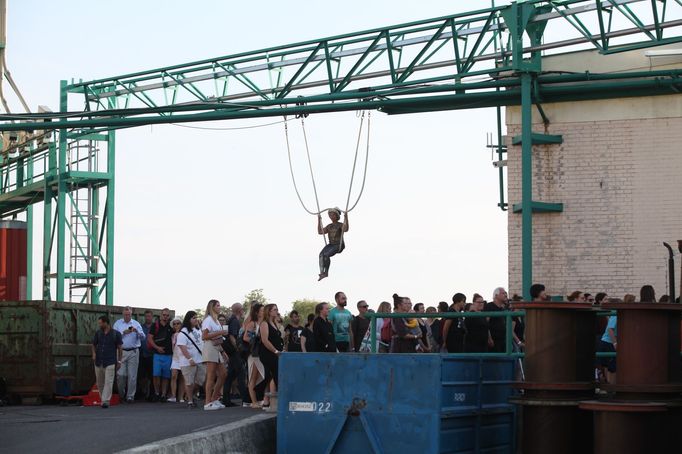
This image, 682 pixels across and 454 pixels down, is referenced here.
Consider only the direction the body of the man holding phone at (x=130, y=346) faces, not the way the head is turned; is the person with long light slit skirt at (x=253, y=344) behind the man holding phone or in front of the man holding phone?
in front

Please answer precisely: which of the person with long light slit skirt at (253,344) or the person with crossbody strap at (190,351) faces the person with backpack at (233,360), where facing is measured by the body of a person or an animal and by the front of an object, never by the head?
the person with crossbody strap at (190,351)

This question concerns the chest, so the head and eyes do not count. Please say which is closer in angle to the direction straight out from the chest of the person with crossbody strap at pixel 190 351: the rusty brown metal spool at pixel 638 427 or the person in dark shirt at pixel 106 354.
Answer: the rusty brown metal spool

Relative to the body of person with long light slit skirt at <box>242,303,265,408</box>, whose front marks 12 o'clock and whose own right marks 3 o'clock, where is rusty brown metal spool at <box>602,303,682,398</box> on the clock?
The rusty brown metal spool is roughly at 2 o'clock from the person with long light slit skirt.

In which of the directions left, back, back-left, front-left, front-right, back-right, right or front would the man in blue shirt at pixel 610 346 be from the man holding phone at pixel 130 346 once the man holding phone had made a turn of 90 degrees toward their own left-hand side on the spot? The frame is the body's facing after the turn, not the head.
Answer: front-right

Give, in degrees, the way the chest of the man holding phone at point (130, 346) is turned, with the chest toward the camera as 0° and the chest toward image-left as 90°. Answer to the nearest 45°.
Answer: approximately 0°
